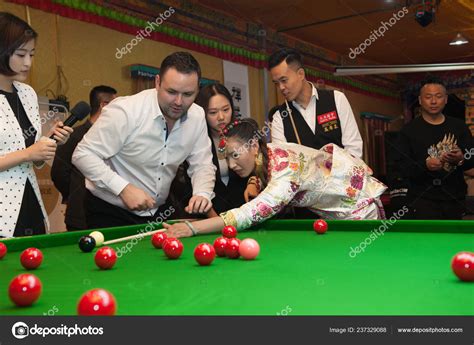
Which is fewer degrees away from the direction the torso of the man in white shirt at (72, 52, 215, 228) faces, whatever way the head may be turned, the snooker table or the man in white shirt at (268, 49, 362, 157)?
the snooker table

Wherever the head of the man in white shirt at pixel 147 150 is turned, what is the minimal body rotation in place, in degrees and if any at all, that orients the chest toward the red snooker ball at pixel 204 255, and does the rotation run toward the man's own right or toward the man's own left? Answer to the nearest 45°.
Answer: approximately 45° to the man's own right

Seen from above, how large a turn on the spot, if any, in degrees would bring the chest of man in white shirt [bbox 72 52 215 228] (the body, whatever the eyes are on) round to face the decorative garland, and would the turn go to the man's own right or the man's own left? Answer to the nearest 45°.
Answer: approximately 135° to the man's own left

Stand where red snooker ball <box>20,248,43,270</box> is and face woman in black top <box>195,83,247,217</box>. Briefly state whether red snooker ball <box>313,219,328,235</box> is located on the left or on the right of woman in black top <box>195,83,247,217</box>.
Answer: right

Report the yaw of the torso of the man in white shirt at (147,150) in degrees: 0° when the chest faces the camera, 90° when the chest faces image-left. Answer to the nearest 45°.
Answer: approximately 315°

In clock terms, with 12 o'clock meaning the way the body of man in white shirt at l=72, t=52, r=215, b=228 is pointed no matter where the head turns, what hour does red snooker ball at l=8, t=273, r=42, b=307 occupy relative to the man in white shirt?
The red snooker ball is roughly at 2 o'clock from the man in white shirt.
